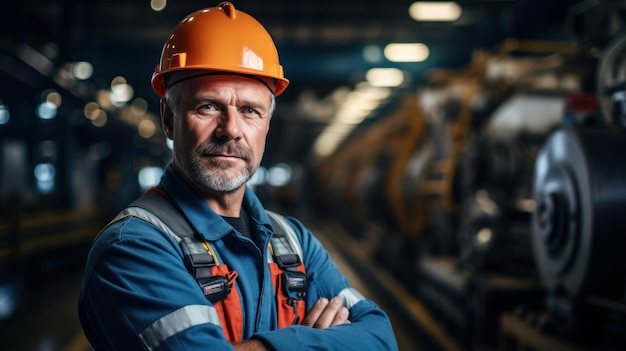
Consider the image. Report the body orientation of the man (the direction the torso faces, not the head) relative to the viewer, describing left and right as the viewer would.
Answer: facing the viewer and to the right of the viewer

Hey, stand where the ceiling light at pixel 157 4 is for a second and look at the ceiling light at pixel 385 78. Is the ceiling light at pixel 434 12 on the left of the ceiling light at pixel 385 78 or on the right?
right

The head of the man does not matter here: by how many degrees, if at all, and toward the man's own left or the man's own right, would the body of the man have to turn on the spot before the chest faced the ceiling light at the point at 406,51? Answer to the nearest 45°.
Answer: approximately 135° to the man's own left

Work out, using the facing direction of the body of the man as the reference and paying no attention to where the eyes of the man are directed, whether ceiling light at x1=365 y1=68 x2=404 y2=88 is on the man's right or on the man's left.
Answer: on the man's left

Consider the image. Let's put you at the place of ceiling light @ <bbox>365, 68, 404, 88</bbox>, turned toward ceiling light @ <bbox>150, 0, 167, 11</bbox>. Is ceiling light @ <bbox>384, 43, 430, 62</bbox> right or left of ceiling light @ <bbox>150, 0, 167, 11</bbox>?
left
